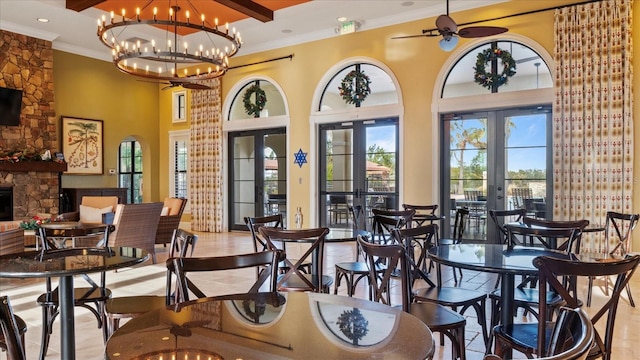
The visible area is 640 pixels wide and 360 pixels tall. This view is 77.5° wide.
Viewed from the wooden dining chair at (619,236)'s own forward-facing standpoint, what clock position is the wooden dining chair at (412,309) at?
the wooden dining chair at (412,309) is roughly at 11 o'clock from the wooden dining chair at (619,236).

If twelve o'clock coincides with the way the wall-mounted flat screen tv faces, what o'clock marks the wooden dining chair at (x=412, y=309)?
The wooden dining chair is roughly at 1 o'clock from the wall-mounted flat screen tv.

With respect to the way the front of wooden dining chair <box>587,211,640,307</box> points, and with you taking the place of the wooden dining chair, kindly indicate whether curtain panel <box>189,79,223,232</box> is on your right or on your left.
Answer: on your right

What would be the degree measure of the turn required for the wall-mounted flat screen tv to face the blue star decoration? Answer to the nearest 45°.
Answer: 0° — it already faces it
